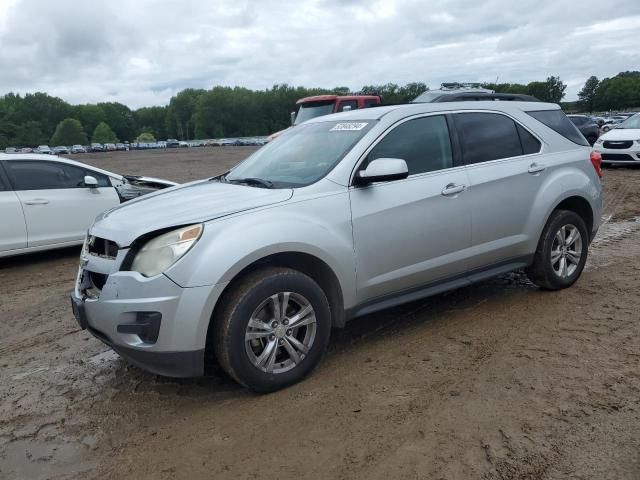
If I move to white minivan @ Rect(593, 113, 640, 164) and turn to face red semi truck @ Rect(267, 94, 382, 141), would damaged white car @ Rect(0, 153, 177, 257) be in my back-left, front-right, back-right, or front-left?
front-left

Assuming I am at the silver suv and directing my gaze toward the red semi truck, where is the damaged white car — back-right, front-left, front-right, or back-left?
front-left

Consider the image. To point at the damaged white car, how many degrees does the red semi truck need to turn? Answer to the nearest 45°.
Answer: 0° — it already faces it

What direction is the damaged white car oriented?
to the viewer's right

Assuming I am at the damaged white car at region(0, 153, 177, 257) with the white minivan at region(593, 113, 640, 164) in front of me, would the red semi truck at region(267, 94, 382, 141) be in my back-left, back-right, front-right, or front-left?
front-left

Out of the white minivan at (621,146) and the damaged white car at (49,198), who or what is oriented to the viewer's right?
the damaged white car

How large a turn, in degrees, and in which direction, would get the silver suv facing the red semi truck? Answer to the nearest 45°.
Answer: approximately 135° to its right

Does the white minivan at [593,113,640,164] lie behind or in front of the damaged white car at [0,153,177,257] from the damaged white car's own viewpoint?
in front

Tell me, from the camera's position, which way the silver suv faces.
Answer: facing the viewer and to the left of the viewer

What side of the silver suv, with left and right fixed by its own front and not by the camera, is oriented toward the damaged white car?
right

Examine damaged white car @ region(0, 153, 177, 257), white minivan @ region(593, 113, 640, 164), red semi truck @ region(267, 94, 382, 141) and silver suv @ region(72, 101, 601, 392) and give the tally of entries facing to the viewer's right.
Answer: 1

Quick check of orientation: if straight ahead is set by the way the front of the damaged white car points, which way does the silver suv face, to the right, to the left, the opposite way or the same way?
the opposite way

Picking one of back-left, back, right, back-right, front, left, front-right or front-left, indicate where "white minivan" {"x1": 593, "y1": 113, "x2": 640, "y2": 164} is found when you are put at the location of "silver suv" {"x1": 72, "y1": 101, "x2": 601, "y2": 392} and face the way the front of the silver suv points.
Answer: back
